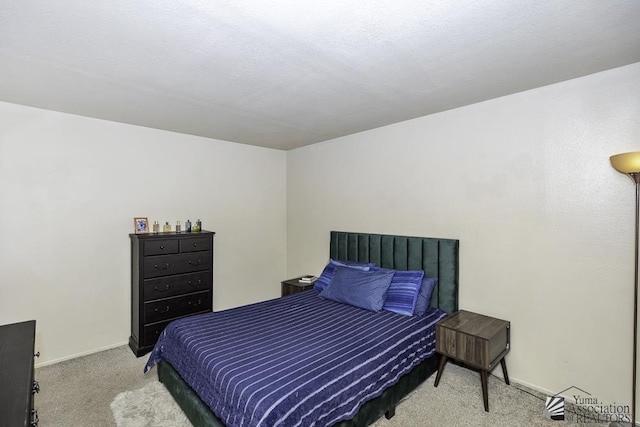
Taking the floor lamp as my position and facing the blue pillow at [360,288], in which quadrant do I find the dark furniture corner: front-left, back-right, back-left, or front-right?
front-left

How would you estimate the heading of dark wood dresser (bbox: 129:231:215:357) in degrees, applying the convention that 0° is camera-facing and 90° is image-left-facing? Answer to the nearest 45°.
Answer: approximately 315°

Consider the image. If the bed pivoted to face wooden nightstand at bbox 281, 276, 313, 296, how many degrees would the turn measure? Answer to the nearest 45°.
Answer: approximately 135° to its right

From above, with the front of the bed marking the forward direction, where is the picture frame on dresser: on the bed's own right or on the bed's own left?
on the bed's own right

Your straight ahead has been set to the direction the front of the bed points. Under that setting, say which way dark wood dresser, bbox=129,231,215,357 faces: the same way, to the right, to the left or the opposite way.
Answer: to the left

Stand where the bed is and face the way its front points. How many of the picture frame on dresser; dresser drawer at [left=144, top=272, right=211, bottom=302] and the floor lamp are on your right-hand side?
2

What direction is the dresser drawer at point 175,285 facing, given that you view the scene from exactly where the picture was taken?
facing the viewer and to the right of the viewer

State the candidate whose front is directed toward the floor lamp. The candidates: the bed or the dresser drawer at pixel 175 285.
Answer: the dresser drawer

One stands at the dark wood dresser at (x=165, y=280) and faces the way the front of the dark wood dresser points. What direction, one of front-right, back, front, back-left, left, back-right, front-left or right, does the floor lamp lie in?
front

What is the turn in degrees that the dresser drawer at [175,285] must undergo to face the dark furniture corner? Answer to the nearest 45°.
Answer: approximately 45° to its right

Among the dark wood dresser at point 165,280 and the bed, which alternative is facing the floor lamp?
the dark wood dresser

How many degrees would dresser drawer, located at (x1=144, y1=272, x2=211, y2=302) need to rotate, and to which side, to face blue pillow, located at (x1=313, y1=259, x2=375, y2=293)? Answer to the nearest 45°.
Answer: approximately 45° to its left

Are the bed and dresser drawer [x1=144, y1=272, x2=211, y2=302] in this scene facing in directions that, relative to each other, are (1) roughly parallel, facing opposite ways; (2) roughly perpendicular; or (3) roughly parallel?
roughly perpendicular

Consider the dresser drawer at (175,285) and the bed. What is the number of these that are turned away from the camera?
0

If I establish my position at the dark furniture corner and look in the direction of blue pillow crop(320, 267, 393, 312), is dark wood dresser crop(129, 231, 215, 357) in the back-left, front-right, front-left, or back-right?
front-left

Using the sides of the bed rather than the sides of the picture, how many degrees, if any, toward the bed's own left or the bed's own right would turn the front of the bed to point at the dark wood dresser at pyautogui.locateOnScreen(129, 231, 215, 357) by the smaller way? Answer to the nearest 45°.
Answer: approximately 90° to the bed's own right

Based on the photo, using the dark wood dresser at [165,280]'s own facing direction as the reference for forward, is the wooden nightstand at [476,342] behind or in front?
in front

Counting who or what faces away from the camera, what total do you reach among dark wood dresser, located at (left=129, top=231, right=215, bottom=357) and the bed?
0

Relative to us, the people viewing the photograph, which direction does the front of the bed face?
facing the viewer and to the left of the viewer
